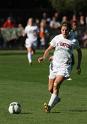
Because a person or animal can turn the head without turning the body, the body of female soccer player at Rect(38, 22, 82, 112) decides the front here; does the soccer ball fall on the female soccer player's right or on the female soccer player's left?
on the female soccer player's right

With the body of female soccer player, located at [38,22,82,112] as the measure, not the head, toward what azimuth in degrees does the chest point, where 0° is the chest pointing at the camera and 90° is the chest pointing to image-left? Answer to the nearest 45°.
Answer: approximately 0°
